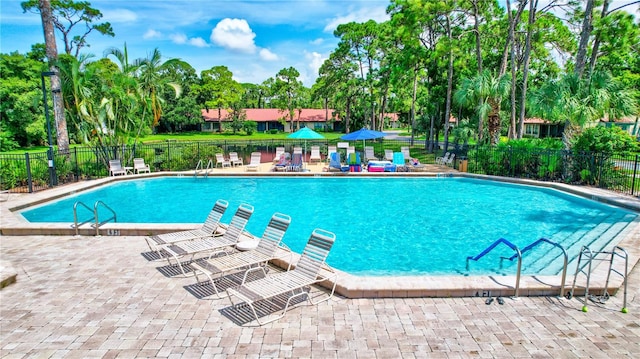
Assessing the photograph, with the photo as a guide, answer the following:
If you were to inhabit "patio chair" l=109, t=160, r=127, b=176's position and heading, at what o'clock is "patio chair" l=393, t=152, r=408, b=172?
"patio chair" l=393, t=152, r=408, b=172 is roughly at 11 o'clock from "patio chair" l=109, t=160, r=127, b=176.

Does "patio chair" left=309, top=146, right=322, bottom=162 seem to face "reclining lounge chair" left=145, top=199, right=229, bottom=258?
yes

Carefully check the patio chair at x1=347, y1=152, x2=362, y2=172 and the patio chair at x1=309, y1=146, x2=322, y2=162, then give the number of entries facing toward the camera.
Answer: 2

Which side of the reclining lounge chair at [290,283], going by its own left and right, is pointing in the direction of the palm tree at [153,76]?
right

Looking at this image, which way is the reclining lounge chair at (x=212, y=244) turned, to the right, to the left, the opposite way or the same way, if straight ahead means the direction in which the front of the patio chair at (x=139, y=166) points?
to the right

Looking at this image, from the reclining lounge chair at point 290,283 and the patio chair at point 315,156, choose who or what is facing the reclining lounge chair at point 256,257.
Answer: the patio chair

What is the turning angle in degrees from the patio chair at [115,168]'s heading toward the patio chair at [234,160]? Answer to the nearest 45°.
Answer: approximately 45° to its left

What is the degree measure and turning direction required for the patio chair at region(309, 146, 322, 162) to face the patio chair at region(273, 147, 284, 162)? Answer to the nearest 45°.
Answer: approximately 90° to its right

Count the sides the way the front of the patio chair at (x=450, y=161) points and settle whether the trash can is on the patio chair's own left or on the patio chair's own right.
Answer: on the patio chair's own left

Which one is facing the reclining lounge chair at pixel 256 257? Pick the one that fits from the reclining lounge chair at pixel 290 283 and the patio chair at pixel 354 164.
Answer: the patio chair

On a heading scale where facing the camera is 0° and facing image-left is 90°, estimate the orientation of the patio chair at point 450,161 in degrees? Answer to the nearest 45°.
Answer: approximately 45°
